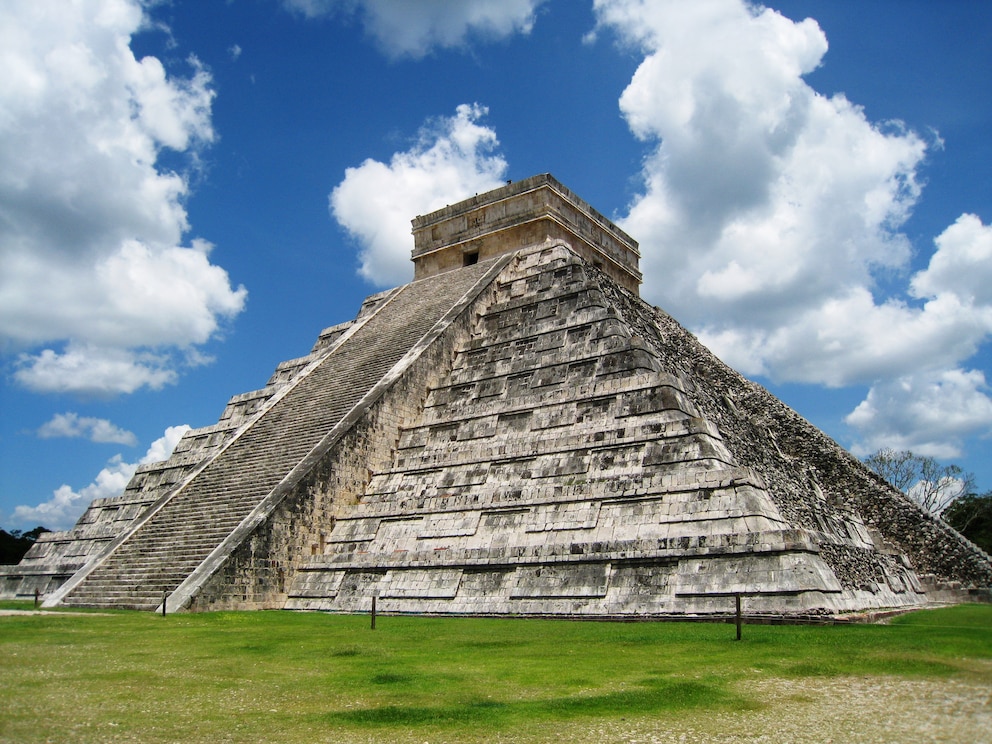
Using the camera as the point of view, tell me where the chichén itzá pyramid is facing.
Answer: facing the viewer and to the left of the viewer

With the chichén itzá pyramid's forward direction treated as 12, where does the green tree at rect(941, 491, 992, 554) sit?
The green tree is roughly at 6 o'clock from the chichén itzá pyramid.
